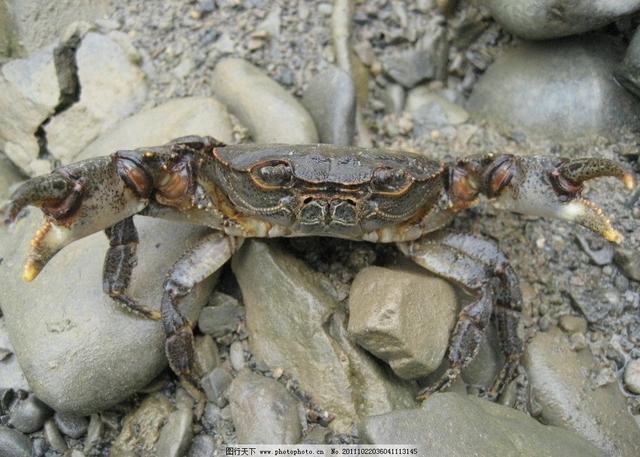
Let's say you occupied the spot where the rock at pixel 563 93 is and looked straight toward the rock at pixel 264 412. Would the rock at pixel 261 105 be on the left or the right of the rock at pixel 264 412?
right

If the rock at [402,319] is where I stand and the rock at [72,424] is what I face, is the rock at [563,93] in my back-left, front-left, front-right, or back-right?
back-right

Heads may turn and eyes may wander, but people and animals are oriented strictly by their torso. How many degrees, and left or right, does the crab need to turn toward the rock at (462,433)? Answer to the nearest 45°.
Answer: approximately 45° to its left

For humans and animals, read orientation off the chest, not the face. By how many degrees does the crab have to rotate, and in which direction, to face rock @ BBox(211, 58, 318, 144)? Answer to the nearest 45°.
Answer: approximately 180°

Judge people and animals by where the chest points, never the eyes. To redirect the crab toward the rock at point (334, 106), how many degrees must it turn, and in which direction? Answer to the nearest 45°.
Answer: approximately 180°
